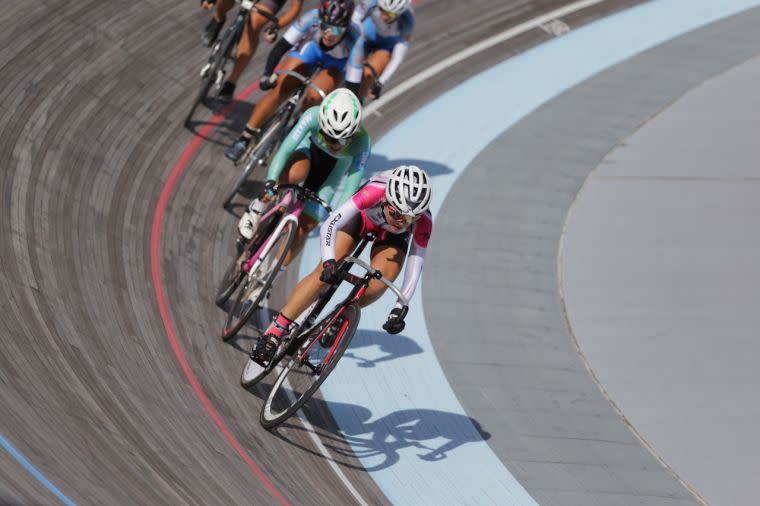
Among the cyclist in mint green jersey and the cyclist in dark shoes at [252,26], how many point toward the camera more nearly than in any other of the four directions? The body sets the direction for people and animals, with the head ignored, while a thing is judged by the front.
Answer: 2

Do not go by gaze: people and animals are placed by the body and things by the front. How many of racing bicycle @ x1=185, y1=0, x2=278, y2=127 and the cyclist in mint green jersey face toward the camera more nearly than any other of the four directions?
2

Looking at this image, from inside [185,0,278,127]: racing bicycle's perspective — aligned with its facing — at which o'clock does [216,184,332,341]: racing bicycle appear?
[216,184,332,341]: racing bicycle is roughly at 11 o'clock from [185,0,278,127]: racing bicycle.

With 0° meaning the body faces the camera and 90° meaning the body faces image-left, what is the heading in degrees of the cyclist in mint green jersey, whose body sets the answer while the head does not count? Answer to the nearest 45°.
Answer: approximately 0°
